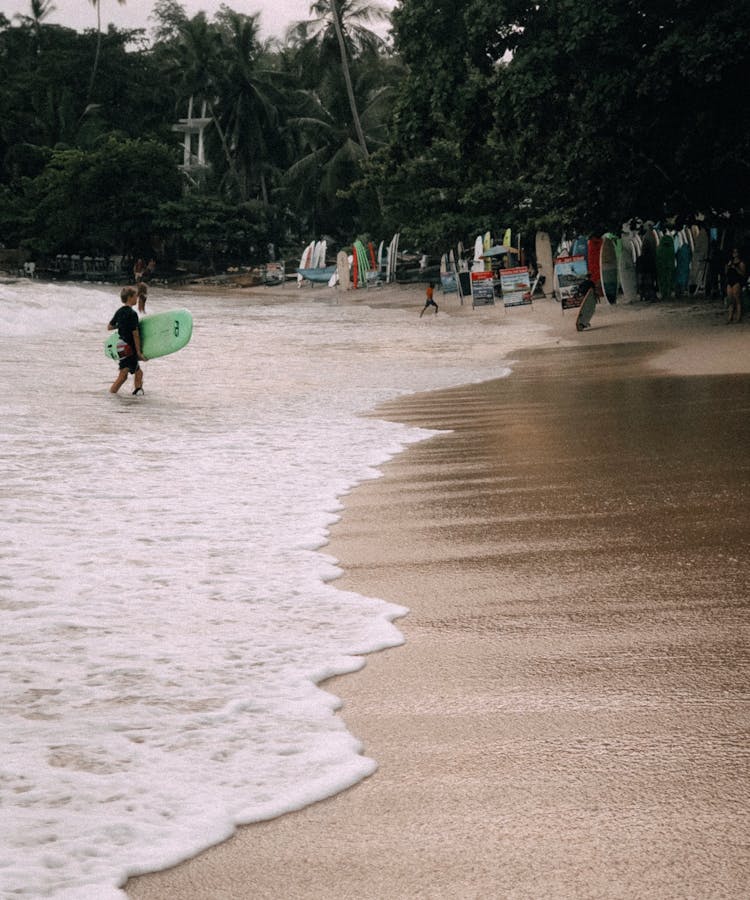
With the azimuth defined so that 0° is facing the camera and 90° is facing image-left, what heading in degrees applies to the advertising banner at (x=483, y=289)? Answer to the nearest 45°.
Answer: approximately 0°

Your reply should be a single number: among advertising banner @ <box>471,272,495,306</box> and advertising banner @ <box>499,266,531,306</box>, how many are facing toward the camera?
2

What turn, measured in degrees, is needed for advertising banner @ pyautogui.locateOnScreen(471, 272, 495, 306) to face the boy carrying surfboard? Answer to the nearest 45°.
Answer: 0° — it already faces them

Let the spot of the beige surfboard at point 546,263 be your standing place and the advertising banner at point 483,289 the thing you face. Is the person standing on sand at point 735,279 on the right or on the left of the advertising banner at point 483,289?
left

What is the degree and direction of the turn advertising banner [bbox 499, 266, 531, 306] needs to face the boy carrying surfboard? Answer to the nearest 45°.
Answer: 0° — it already faces them

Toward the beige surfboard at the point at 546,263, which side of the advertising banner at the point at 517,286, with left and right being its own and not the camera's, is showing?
back

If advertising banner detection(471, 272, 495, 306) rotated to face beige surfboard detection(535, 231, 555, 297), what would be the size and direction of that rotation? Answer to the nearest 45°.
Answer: approximately 135° to its left

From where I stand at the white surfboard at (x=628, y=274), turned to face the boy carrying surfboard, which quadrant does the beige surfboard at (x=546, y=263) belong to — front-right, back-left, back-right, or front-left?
back-right

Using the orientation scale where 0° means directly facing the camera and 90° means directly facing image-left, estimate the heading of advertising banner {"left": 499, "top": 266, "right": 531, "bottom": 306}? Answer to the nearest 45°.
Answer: approximately 0°
